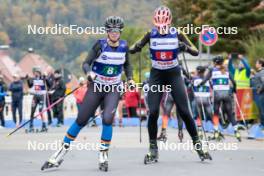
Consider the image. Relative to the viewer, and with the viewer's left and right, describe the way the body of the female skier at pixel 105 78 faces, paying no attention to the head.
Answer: facing the viewer

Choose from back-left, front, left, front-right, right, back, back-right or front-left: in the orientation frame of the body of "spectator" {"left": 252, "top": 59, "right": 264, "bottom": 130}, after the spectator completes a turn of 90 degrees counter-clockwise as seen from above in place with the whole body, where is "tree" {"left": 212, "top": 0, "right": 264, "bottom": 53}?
back

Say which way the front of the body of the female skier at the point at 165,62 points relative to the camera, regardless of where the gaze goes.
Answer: toward the camera

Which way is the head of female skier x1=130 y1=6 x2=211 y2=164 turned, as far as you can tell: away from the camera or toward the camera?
toward the camera

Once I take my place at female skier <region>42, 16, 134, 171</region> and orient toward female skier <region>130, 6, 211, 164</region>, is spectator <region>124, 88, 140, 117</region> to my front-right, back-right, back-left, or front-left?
front-left

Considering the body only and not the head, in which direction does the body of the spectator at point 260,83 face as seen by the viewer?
to the viewer's left

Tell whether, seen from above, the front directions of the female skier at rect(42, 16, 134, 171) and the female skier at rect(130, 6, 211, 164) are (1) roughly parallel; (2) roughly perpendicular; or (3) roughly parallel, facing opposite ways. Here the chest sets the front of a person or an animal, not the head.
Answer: roughly parallel

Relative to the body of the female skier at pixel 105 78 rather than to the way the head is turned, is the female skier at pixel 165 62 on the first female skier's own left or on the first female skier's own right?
on the first female skier's own left
